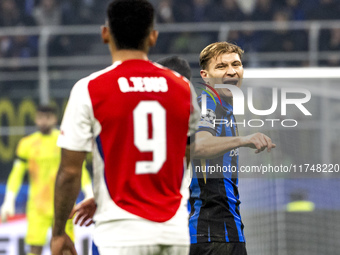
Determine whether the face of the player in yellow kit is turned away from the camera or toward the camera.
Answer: toward the camera

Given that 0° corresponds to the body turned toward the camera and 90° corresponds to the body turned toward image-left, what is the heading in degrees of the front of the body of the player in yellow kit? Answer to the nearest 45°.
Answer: approximately 0°
